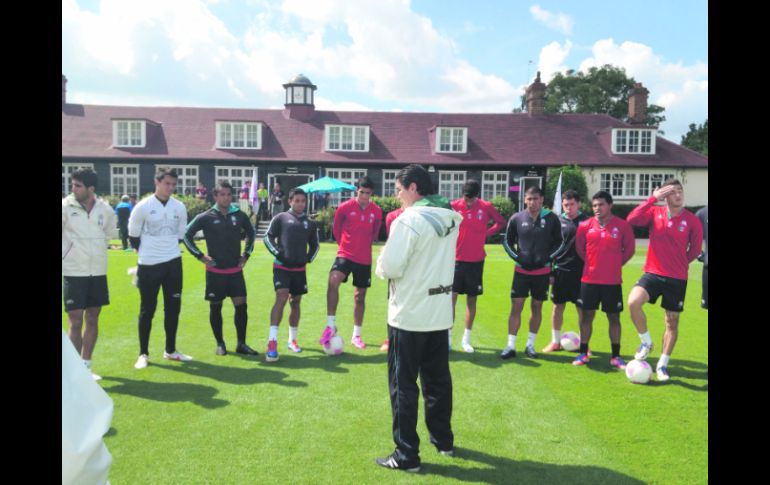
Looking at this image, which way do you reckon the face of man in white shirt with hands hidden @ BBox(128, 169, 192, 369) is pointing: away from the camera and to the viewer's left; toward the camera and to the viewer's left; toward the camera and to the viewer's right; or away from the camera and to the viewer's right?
toward the camera and to the viewer's right

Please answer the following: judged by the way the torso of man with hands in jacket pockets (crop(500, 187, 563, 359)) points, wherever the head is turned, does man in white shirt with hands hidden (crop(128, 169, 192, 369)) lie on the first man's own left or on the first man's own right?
on the first man's own right

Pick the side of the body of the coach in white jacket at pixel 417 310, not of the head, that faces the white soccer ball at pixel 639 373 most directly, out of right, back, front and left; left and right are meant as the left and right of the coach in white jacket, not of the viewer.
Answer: right

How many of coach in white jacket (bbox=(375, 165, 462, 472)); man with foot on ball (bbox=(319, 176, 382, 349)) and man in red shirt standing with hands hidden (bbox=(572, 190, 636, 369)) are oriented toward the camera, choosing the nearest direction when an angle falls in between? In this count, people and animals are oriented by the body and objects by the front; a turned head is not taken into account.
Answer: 2

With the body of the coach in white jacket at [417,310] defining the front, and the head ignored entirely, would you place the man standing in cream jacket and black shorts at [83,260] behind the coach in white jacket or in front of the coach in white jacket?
in front

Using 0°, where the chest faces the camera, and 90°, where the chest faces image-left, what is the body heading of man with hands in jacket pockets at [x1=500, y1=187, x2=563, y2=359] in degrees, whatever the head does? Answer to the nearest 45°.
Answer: approximately 0°

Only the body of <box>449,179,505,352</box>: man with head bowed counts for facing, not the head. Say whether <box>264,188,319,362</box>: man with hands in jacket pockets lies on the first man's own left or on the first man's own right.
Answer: on the first man's own right

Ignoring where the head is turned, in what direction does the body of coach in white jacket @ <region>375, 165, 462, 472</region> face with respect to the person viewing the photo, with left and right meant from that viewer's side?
facing away from the viewer and to the left of the viewer

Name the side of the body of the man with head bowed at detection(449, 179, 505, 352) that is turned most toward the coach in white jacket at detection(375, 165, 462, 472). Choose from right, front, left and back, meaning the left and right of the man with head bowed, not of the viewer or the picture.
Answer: front
